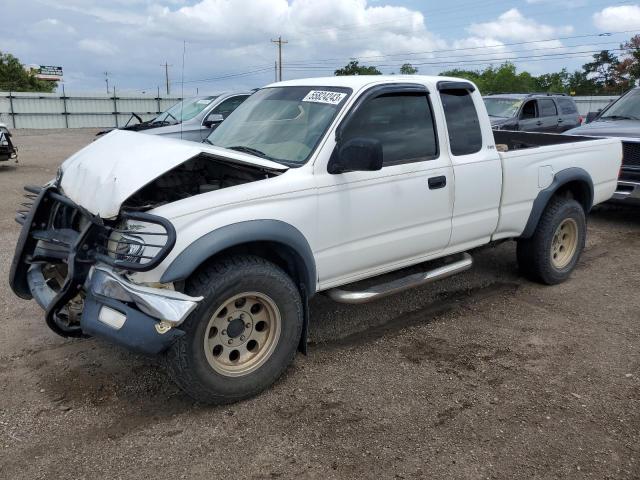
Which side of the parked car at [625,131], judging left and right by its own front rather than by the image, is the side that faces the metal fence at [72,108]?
right

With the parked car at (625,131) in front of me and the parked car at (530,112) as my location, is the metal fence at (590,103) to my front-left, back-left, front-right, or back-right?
back-left

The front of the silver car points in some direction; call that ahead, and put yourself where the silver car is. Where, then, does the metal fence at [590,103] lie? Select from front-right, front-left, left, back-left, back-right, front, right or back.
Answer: back

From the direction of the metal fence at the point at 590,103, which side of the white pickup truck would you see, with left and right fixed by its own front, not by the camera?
back

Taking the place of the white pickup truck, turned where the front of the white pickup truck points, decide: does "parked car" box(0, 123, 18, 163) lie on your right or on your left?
on your right

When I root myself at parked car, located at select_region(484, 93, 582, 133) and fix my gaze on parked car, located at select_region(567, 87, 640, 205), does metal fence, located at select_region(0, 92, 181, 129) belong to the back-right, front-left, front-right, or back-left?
back-right

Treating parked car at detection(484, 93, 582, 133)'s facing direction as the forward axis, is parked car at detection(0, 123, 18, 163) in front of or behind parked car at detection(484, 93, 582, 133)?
in front

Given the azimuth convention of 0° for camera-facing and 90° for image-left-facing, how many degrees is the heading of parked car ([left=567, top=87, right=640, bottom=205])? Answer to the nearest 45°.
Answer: approximately 45°

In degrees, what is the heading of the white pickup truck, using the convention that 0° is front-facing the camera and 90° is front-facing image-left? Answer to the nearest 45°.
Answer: approximately 45°

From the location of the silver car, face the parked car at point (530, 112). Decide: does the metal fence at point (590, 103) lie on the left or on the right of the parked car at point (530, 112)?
left

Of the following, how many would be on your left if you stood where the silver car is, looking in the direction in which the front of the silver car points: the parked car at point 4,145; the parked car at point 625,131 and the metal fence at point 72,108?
1

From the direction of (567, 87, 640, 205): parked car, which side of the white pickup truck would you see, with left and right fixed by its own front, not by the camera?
back
